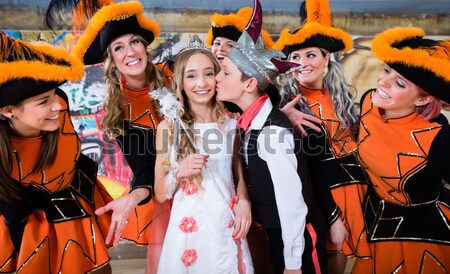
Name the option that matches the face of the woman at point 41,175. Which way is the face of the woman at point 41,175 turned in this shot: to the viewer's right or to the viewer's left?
to the viewer's right

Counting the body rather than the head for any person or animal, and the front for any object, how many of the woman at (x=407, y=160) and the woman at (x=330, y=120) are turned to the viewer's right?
0

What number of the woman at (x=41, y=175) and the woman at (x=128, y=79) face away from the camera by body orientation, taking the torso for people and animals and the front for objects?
0

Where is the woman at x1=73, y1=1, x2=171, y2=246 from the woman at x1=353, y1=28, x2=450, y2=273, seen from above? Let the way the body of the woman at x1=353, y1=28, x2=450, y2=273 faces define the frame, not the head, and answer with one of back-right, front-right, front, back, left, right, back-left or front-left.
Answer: front-right

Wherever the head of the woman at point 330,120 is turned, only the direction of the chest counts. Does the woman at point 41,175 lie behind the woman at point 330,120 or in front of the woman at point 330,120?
in front

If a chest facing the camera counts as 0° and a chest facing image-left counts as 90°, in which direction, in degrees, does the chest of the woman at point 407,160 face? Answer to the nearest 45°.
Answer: approximately 45°

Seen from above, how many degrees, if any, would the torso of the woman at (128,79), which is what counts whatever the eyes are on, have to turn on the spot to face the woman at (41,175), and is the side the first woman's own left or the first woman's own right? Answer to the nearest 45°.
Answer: approximately 90° to the first woman's own right

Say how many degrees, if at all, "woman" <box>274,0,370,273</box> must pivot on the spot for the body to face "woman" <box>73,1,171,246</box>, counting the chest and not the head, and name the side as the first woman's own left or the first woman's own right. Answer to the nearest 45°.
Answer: approximately 45° to the first woman's own right

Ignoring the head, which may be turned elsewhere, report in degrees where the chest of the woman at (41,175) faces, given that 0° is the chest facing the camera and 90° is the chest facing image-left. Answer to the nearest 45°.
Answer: approximately 315°

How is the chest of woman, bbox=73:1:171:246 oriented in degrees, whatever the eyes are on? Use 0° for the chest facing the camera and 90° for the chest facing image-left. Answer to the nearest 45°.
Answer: approximately 315°

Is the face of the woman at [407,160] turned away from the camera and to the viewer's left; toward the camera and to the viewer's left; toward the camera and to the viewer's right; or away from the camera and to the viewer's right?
toward the camera and to the viewer's left
